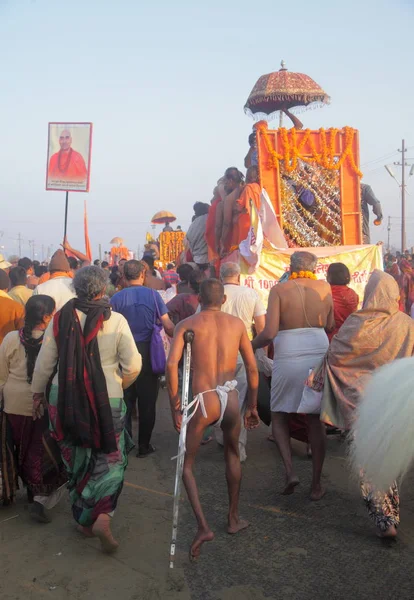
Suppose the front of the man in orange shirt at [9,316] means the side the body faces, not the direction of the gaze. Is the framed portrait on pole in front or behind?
in front

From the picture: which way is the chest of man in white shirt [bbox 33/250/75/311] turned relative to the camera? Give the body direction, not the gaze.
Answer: away from the camera

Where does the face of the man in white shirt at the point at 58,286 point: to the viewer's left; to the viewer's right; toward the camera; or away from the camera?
away from the camera

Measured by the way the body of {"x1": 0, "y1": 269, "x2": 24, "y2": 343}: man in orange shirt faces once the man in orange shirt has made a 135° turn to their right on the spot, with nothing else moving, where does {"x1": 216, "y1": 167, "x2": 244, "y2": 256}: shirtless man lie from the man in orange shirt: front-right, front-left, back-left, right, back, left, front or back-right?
left

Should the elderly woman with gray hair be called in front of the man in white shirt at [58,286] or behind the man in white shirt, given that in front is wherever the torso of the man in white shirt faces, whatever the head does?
behind

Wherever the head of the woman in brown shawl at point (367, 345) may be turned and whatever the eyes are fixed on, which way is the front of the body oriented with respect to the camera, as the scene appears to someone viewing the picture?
away from the camera

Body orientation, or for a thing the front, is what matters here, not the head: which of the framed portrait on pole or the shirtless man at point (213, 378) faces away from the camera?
the shirtless man

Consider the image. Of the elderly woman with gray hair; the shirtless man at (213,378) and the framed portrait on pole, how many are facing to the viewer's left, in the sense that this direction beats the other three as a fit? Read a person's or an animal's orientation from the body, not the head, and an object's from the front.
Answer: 0

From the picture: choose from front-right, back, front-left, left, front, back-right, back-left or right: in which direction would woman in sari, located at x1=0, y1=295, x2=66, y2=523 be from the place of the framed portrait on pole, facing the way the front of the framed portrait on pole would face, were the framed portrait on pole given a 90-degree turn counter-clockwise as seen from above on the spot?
right

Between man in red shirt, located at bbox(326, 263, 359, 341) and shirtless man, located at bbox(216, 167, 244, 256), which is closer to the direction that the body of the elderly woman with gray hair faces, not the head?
the shirtless man

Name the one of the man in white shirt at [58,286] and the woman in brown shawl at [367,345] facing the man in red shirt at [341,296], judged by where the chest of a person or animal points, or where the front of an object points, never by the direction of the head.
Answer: the woman in brown shawl

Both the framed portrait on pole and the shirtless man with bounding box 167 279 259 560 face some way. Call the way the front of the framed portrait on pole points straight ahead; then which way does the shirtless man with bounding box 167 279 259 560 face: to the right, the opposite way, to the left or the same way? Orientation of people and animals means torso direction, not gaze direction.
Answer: the opposite way

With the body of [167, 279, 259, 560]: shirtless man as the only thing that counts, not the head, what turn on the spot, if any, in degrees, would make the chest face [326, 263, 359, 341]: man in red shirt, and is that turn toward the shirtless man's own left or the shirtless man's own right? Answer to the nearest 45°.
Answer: approximately 45° to the shirtless man's own right

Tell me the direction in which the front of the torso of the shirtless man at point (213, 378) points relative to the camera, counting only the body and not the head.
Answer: away from the camera

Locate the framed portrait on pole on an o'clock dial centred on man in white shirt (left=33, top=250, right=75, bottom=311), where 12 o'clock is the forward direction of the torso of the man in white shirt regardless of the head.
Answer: The framed portrait on pole is roughly at 12 o'clock from the man in white shirt.

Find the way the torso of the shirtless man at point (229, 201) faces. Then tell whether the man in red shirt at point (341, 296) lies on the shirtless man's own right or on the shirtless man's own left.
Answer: on the shirtless man's own left

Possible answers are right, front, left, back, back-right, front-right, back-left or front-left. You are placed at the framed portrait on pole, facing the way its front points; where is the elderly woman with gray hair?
front

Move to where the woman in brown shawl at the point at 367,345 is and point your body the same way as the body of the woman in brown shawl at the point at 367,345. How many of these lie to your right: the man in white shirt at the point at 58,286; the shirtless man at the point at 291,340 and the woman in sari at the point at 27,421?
0

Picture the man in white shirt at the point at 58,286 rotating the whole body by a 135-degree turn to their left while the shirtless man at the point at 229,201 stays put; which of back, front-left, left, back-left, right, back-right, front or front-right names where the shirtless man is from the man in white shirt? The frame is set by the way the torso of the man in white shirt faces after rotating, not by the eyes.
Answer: back

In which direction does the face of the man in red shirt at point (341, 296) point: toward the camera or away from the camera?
away from the camera
